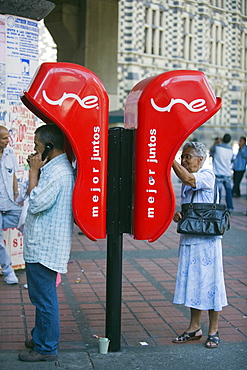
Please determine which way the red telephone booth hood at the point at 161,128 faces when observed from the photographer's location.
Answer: facing to the right of the viewer

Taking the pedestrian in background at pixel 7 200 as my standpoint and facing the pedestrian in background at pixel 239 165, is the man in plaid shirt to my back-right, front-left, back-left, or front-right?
back-right

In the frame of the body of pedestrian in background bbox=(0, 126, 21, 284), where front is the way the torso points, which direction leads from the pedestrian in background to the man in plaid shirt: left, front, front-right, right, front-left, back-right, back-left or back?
front-right

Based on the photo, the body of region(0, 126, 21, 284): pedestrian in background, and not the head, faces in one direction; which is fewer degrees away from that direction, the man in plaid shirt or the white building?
the man in plaid shirt

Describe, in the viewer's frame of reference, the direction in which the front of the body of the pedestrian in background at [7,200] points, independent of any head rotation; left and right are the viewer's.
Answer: facing the viewer and to the right of the viewer

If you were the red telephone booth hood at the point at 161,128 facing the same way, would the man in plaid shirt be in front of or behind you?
behind

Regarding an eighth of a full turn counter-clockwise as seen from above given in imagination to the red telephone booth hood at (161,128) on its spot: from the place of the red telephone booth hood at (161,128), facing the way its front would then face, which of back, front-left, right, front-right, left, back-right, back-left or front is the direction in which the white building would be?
front-left

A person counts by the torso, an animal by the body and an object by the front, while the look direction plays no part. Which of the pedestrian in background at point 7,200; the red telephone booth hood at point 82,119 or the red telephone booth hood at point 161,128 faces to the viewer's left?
the red telephone booth hood at point 82,119
